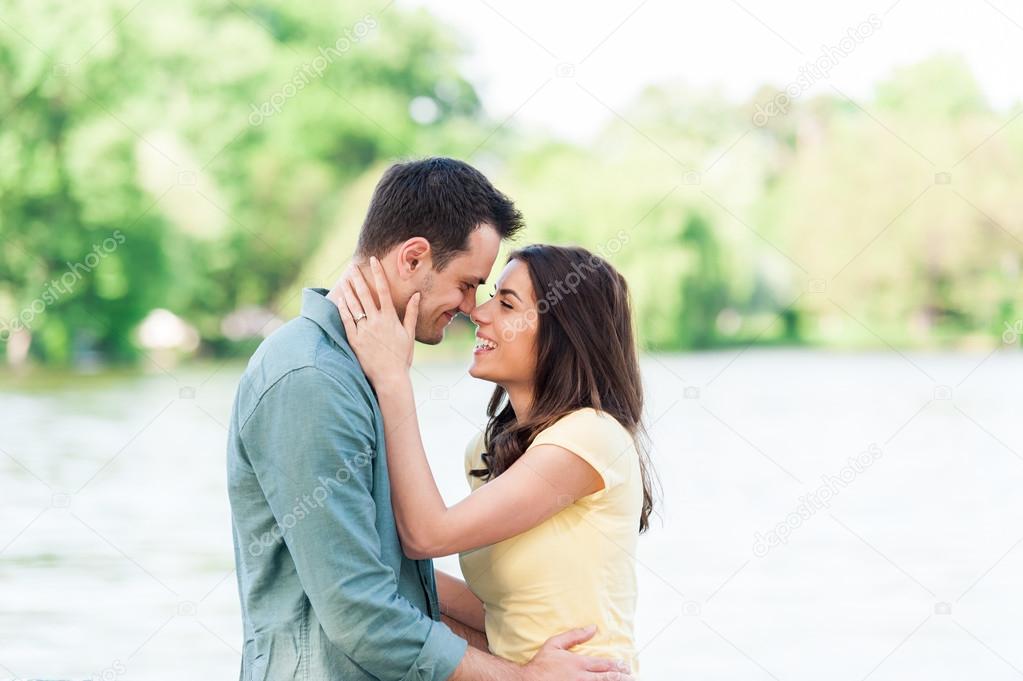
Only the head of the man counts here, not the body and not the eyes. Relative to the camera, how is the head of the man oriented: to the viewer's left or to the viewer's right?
to the viewer's right

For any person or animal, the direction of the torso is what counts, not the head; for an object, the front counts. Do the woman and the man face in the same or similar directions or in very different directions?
very different directions

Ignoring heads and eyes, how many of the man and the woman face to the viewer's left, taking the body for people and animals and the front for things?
1

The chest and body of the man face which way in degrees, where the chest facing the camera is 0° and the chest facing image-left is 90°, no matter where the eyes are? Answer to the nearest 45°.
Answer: approximately 270°

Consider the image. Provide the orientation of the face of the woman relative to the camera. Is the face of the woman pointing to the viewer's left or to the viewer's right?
to the viewer's left

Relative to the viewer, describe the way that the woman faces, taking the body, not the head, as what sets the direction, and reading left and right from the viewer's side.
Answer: facing to the left of the viewer
